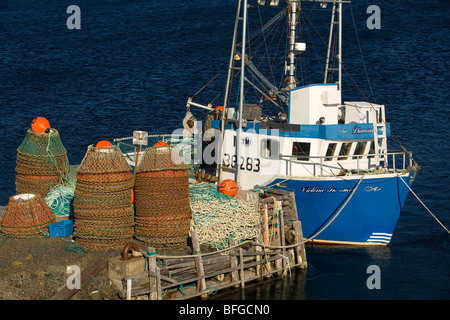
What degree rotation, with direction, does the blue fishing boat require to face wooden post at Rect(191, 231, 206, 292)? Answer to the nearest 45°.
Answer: approximately 90° to its right

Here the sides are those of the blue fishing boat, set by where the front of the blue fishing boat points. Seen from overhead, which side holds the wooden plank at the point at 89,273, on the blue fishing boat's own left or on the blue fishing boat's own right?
on the blue fishing boat's own right

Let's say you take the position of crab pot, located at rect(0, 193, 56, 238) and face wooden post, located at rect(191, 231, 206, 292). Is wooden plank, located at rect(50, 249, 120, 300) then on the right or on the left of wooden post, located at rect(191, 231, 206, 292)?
right

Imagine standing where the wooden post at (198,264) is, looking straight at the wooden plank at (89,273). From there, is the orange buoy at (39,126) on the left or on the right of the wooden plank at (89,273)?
right
